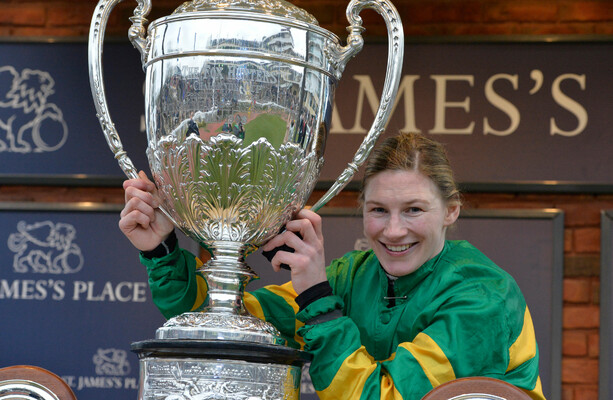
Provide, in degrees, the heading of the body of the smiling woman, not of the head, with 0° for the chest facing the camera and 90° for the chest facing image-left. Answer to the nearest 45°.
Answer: approximately 45°

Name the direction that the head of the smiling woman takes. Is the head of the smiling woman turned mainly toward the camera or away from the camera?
toward the camera
